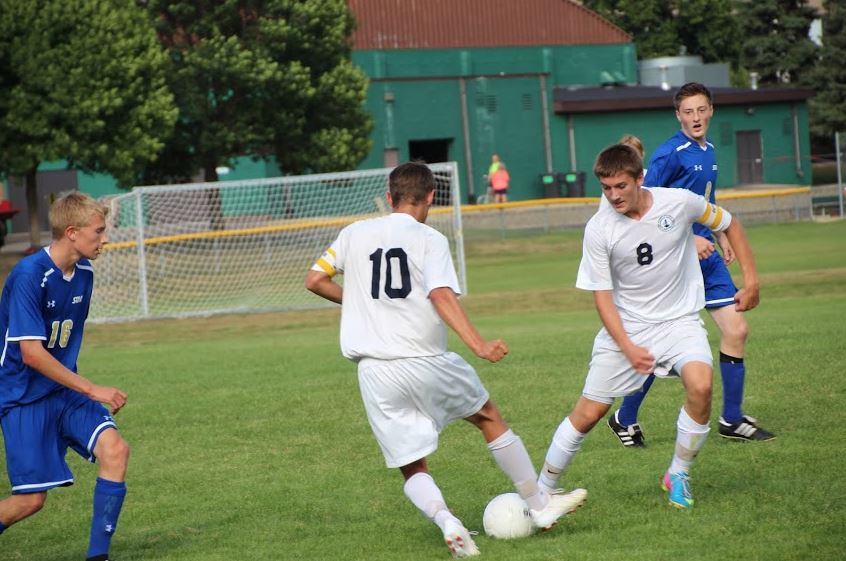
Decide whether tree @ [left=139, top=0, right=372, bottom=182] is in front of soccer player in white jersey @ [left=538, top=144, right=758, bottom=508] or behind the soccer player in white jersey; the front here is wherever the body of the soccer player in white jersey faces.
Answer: behind

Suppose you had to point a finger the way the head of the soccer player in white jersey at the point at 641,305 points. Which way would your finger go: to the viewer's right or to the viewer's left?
to the viewer's left

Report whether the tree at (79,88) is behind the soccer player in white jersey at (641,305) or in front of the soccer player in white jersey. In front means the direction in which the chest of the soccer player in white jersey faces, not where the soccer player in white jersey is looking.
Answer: behind

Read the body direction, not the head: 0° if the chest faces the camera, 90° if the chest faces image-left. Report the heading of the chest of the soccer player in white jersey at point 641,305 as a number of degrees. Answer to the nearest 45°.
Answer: approximately 0°

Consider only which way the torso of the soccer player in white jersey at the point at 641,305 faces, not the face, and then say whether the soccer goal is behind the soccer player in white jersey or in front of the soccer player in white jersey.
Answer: behind

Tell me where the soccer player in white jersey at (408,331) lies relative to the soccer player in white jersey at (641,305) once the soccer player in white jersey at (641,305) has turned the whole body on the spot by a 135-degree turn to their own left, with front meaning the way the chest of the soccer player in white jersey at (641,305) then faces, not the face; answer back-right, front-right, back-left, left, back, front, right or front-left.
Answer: back
